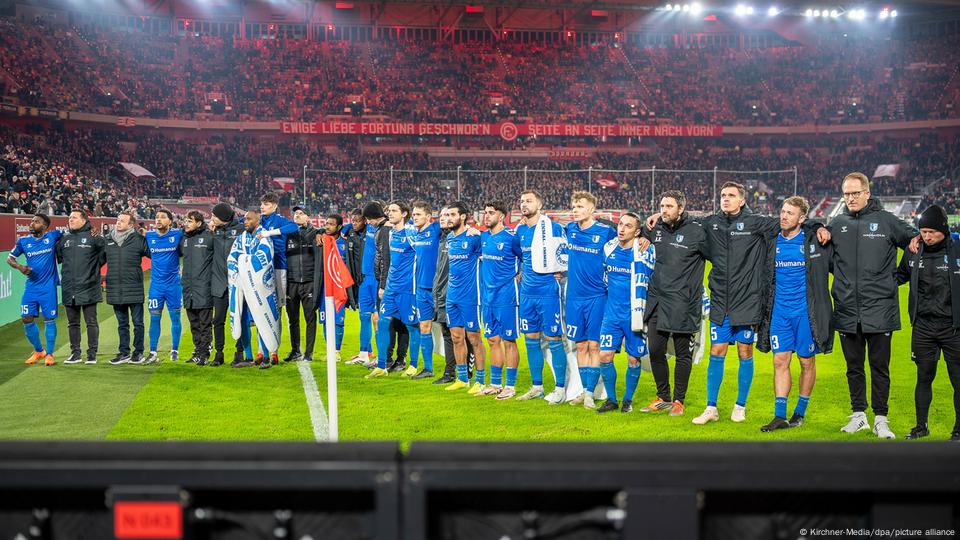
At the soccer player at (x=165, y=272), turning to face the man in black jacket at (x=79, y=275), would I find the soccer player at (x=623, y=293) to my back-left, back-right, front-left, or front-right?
back-left

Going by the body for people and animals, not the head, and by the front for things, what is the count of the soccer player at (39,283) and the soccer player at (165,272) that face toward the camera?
2

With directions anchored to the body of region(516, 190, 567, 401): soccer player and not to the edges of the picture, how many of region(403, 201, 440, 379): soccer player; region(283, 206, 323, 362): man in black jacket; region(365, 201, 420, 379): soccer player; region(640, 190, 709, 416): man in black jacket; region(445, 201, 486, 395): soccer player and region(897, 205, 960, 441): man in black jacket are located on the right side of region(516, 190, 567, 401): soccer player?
4

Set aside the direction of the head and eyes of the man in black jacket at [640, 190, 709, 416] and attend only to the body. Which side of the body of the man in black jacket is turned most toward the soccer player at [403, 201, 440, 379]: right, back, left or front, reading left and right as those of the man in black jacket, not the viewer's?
right

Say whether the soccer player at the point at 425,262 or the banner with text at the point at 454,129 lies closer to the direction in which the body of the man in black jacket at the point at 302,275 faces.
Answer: the soccer player

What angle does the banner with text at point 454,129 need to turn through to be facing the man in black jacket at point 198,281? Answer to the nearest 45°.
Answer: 0° — it already faces them

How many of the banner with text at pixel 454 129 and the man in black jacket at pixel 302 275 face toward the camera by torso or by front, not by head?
2

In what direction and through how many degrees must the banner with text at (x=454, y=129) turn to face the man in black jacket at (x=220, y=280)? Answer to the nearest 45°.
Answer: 0° — it already faces them

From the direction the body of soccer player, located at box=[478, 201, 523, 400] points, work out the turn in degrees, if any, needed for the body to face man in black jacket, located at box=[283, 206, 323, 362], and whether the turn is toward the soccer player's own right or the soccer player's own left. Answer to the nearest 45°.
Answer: approximately 90° to the soccer player's own right

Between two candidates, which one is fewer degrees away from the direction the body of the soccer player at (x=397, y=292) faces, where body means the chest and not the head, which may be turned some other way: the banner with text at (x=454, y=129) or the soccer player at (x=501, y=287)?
the soccer player

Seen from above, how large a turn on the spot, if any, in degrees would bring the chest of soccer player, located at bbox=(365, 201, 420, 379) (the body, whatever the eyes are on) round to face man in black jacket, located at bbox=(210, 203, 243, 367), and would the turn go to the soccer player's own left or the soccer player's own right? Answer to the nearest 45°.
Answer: approximately 45° to the soccer player's own right
